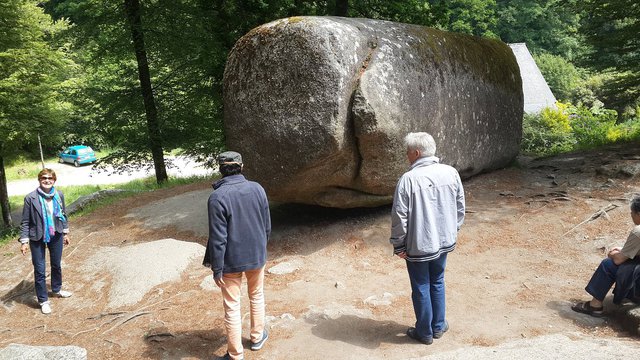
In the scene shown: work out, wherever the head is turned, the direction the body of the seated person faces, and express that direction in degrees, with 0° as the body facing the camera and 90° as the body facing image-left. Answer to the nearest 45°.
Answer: approximately 90°

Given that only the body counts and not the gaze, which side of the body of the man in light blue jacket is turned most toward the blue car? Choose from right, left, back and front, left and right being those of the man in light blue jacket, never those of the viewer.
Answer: front

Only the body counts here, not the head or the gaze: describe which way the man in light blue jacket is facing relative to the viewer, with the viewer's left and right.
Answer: facing away from the viewer and to the left of the viewer

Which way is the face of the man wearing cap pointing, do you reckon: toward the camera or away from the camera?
away from the camera

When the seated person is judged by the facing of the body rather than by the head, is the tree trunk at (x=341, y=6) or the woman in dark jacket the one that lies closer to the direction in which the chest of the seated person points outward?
the woman in dark jacket

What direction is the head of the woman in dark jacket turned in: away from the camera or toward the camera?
toward the camera
